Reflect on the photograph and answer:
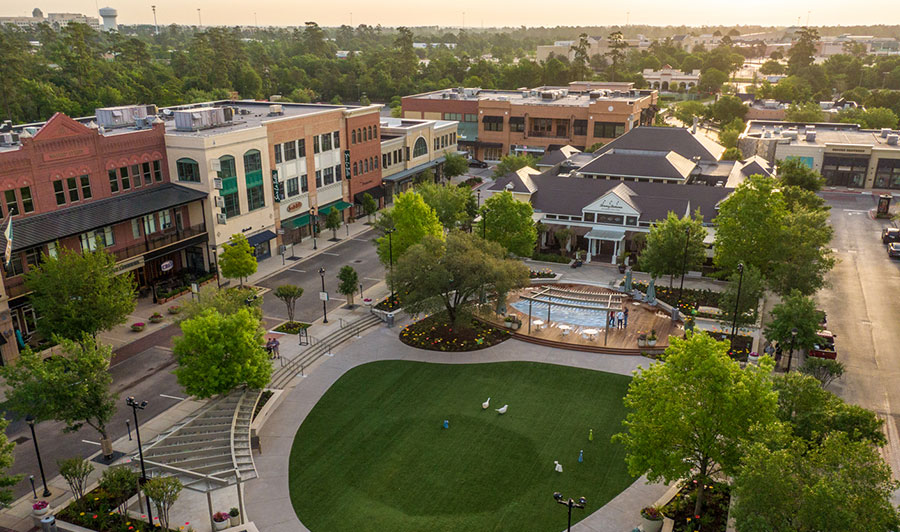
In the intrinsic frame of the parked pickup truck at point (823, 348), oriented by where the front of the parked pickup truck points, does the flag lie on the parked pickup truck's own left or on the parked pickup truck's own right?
on the parked pickup truck's own right

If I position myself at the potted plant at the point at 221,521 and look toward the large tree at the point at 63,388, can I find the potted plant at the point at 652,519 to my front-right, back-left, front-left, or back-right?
back-right

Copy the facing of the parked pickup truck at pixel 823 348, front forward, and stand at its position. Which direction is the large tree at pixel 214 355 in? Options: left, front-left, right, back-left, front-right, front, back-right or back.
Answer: front-right

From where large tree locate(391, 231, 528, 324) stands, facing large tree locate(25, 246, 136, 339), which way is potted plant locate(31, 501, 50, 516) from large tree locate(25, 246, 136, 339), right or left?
left

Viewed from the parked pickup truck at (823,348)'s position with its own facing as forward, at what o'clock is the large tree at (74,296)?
The large tree is roughly at 2 o'clock from the parked pickup truck.

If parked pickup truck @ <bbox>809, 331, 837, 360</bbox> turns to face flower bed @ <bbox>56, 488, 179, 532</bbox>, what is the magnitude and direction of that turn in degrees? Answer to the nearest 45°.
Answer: approximately 135° to its left

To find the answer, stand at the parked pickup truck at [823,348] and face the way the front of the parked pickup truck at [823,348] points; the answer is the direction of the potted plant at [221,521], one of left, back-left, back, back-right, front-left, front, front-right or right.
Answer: front-right
